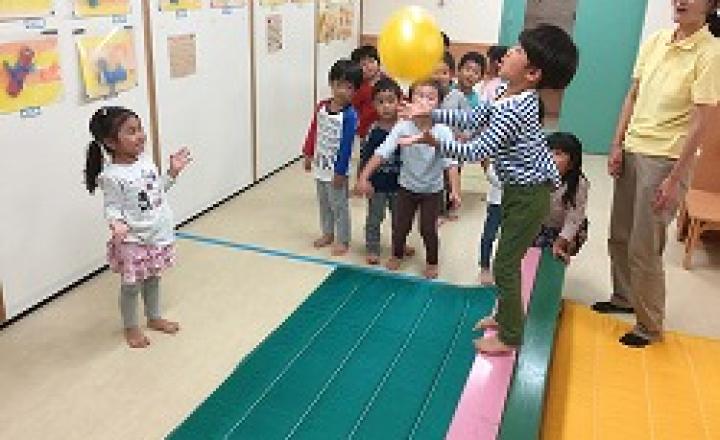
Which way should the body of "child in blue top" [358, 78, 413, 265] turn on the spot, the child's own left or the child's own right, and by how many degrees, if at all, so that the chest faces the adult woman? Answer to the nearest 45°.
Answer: approximately 45° to the child's own left

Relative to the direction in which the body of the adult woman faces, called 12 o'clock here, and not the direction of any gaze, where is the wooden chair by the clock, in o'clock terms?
The wooden chair is roughly at 5 o'clock from the adult woman.

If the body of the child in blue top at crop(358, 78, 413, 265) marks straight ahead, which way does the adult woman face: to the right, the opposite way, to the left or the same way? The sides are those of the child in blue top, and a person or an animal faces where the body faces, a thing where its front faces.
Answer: to the right

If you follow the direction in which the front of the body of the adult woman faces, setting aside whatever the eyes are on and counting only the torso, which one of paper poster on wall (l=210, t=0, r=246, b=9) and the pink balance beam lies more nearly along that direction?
the pink balance beam

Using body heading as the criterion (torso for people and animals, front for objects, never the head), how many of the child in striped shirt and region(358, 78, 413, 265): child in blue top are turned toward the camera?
1

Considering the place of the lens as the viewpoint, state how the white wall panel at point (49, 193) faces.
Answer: facing the viewer and to the right of the viewer

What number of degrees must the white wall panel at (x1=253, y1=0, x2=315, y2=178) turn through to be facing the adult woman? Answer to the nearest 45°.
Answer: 0° — it already faces them

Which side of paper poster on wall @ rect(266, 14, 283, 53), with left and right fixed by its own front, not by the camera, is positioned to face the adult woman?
front

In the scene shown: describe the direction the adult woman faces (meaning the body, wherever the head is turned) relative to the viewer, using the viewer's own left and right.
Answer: facing the viewer and to the left of the viewer

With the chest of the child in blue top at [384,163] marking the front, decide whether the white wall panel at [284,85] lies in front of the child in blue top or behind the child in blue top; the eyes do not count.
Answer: behind

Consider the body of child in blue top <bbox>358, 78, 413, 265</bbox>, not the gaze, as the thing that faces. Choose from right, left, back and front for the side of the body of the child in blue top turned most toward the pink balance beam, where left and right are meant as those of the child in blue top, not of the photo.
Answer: front

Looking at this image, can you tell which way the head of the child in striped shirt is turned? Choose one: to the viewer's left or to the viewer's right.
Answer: to the viewer's left

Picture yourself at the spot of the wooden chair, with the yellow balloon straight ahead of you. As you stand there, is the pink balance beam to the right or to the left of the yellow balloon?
left

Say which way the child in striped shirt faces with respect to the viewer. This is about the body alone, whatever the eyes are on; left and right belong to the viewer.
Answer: facing to the left of the viewer
